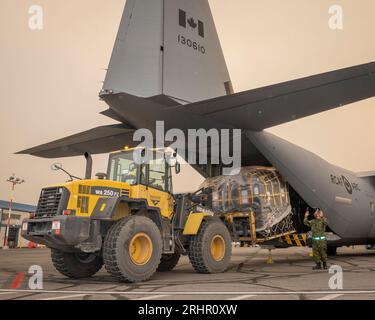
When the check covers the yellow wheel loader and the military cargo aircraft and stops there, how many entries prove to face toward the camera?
0

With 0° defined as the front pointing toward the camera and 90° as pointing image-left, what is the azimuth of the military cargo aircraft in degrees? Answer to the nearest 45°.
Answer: approximately 225°
